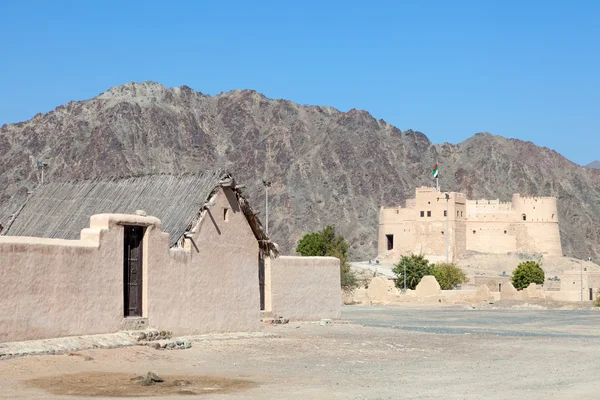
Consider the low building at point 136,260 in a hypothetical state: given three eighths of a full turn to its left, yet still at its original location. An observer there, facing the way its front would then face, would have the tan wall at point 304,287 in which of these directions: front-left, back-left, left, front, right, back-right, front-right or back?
front

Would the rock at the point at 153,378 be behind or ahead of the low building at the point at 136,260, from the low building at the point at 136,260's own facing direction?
ahead

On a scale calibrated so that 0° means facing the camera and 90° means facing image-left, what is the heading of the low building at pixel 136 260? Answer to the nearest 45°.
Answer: approximately 0°
